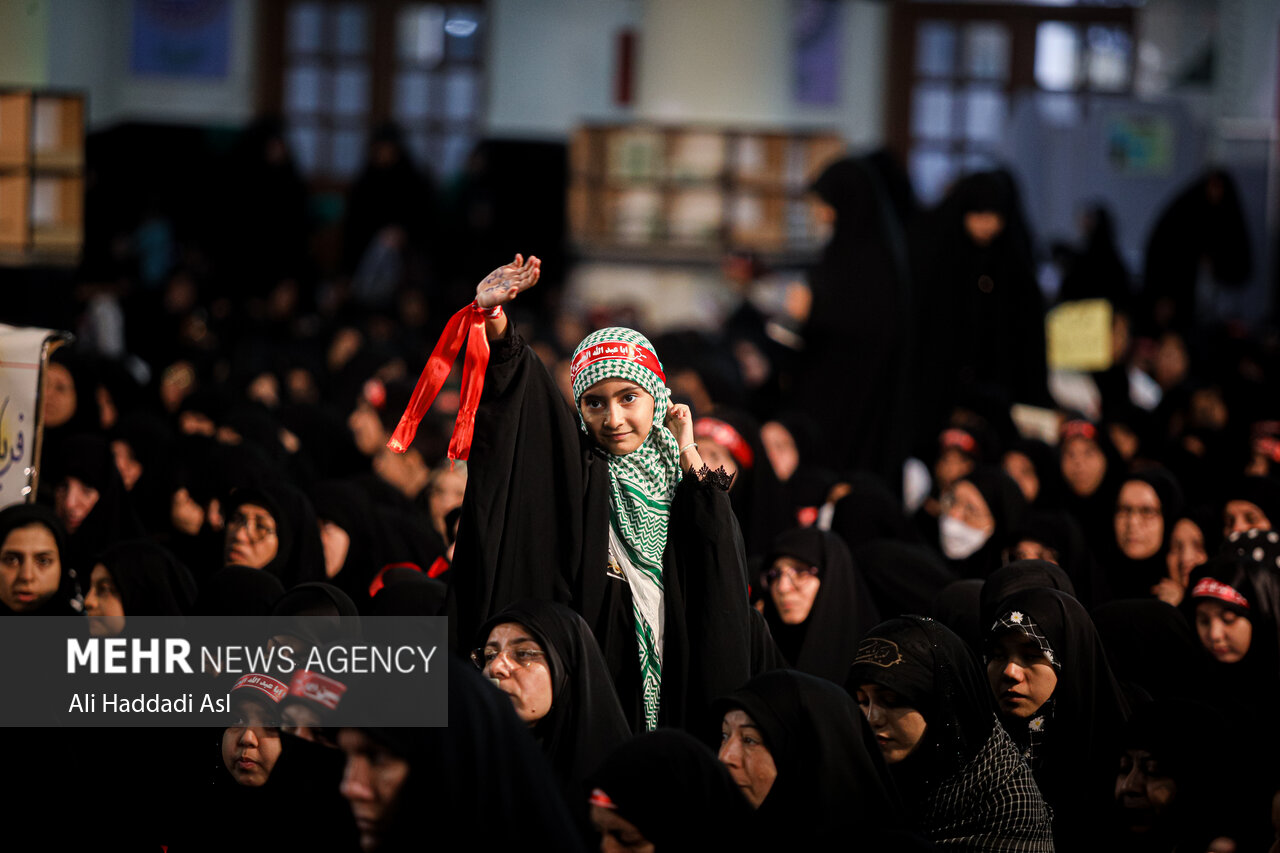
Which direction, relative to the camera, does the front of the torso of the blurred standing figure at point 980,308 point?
toward the camera

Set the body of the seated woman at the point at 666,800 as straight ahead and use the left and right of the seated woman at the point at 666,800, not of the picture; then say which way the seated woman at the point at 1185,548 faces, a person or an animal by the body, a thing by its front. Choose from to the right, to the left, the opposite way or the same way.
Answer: the same way

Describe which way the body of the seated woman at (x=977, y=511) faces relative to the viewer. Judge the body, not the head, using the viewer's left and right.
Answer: facing the viewer and to the left of the viewer

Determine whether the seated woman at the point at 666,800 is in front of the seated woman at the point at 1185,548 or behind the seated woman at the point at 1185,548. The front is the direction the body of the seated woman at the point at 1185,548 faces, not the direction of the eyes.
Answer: in front

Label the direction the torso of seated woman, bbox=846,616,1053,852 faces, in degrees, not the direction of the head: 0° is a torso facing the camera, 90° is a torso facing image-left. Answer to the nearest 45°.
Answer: approximately 45°

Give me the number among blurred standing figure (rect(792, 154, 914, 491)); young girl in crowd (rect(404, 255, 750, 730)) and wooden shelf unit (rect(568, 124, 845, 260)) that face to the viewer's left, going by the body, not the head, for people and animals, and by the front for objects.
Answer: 1

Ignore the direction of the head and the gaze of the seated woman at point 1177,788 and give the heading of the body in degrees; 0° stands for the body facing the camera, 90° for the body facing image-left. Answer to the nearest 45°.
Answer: approximately 45°

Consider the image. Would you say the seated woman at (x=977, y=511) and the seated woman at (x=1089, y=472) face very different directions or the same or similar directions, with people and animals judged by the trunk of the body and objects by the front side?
same or similar directions

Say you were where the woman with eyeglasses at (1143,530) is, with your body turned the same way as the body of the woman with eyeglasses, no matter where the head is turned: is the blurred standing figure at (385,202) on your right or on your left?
on your right

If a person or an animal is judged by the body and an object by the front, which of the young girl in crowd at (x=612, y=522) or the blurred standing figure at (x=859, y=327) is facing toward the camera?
the young girl in crowd

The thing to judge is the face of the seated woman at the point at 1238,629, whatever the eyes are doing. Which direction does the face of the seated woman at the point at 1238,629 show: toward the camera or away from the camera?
toward the camera

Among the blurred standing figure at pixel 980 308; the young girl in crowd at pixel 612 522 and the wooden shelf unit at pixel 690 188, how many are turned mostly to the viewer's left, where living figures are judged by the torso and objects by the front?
0

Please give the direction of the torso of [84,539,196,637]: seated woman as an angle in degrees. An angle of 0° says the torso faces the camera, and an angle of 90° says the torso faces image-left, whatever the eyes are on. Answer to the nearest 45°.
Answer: approximately 45°

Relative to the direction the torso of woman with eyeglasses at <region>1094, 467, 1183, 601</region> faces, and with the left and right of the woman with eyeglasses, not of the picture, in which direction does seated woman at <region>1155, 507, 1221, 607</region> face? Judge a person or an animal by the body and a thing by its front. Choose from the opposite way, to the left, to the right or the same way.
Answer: the same way

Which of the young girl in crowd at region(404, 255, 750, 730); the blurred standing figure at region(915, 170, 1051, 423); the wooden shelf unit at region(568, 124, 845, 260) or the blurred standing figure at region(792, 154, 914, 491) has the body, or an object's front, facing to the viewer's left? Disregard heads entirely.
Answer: the blurred standing figure at region(792, 154, 914, 491)

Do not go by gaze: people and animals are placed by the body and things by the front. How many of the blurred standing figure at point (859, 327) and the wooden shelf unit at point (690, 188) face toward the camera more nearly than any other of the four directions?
1
